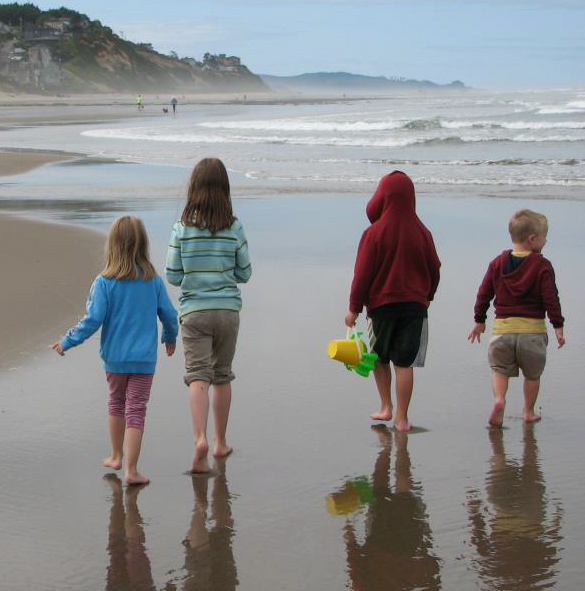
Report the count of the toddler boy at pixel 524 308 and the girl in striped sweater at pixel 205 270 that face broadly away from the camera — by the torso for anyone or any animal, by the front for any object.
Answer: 2

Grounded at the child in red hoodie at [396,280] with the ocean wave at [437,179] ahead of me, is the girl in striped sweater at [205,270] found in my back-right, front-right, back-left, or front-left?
back-left

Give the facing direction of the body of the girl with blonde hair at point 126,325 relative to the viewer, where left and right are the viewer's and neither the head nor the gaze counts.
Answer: facing away from the viewer

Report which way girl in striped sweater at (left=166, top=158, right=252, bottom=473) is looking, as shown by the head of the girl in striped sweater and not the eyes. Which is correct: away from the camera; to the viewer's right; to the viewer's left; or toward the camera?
away from the camera

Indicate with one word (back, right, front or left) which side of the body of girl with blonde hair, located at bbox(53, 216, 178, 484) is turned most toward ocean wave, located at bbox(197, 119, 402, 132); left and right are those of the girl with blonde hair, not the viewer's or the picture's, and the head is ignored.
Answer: front

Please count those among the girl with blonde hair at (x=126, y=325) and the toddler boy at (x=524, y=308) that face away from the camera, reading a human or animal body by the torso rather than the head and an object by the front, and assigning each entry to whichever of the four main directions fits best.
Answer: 2

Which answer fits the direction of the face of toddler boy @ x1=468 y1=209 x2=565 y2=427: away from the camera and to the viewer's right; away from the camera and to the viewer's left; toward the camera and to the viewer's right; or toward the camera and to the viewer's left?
away from the camera and to the viewer's right

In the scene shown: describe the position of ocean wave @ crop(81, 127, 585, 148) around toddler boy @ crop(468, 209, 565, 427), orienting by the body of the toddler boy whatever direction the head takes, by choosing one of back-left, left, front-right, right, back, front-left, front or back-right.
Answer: front

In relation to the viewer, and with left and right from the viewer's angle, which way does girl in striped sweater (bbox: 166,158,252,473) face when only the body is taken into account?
facing away from the viewer

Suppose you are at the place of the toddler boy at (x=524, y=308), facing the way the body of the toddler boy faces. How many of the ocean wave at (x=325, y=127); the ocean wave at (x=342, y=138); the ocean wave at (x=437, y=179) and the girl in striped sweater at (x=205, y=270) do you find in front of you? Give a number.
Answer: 3

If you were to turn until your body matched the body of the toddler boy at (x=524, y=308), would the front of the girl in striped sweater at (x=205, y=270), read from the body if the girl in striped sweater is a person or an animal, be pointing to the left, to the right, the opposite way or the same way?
the same way

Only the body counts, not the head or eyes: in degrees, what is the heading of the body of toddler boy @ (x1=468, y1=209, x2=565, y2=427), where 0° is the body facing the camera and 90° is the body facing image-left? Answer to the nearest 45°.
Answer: approximately 180°

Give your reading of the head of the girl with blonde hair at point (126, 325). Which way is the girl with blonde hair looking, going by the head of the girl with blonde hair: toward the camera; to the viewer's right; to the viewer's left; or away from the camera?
away from the camera

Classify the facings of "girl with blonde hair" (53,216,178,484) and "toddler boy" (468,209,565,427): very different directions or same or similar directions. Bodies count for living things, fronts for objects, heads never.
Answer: same or similar directions

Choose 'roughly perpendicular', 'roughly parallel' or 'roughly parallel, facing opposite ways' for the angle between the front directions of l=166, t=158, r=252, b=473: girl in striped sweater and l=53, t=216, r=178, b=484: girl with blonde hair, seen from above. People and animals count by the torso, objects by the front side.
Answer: roughly parallel

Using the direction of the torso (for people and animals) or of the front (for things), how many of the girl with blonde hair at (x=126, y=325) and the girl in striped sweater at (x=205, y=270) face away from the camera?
2

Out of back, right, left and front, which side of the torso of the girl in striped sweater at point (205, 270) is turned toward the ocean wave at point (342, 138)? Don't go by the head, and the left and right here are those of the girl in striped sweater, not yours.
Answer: front

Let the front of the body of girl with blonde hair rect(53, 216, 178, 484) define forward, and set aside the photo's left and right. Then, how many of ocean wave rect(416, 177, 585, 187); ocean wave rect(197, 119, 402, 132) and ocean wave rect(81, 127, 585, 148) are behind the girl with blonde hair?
0
